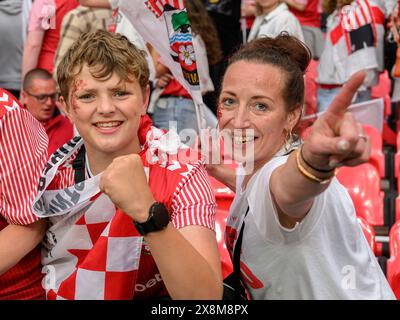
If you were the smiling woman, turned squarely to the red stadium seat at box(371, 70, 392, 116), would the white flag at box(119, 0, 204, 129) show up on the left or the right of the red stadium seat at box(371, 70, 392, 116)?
left

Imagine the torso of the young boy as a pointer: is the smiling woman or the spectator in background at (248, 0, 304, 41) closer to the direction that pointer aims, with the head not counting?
the smiling woman

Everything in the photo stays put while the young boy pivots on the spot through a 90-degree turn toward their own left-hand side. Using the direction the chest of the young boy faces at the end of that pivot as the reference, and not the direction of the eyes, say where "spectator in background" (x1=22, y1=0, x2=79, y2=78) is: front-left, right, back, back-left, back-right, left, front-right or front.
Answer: left

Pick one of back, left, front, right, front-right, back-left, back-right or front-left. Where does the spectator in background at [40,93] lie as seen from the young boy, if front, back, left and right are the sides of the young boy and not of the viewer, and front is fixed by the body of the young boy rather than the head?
back

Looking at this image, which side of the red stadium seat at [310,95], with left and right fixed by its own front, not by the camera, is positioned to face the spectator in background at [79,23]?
right

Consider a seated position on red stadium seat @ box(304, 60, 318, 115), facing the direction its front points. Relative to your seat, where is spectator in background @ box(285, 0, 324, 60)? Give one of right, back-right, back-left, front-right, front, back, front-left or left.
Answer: back

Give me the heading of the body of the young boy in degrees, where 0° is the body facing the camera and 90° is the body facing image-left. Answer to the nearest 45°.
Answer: approximately 0°

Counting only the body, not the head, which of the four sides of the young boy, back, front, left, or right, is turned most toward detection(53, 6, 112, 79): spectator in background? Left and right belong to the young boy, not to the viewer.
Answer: back
